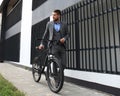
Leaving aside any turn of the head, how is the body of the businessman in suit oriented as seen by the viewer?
toward the camera
